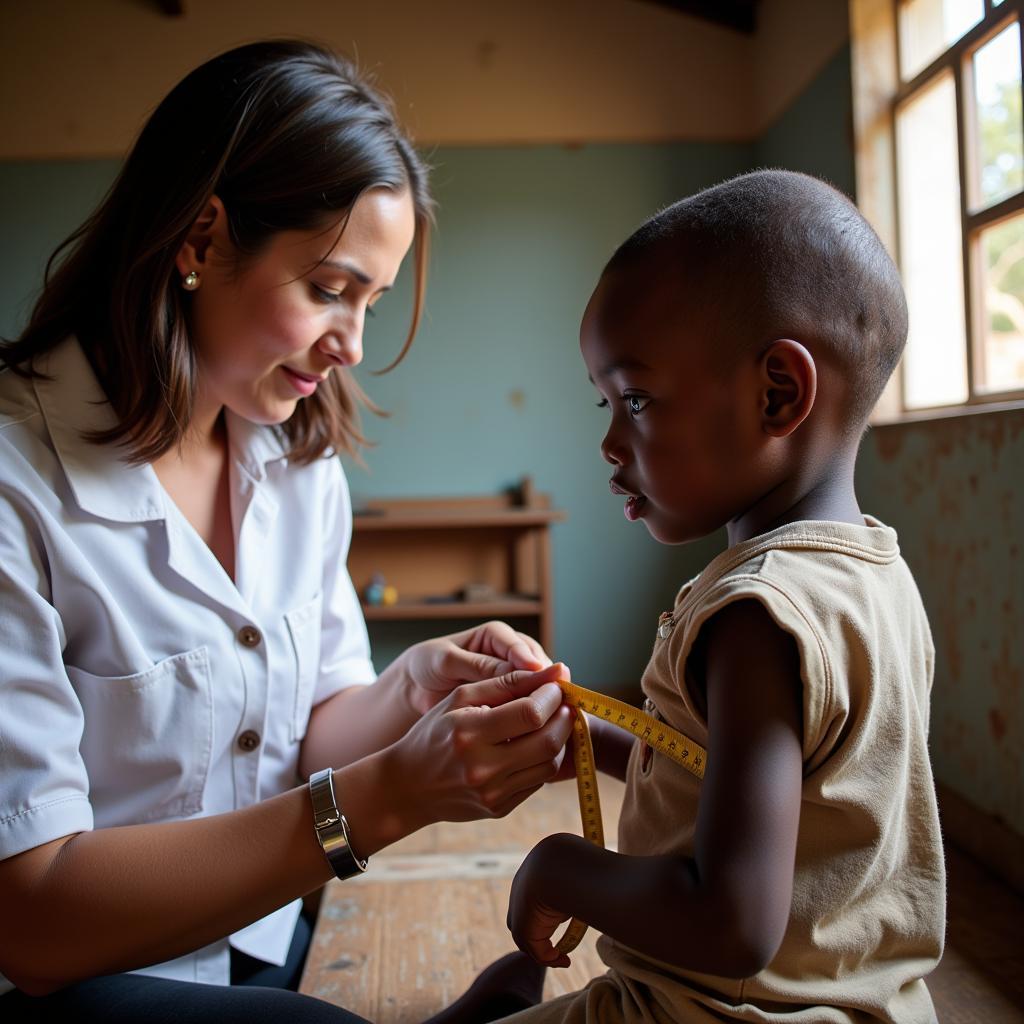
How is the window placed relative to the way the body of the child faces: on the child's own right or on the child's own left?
on the child's own right

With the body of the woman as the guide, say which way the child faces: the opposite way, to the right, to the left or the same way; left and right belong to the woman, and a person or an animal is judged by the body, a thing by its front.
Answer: the opposite way

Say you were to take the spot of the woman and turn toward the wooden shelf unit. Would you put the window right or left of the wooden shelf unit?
right

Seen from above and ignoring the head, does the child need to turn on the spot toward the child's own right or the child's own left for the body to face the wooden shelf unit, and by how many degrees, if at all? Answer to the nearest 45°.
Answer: approximately 90° to the child's own right

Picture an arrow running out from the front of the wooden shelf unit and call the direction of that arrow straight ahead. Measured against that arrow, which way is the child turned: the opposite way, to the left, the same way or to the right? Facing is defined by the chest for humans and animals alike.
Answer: to the right

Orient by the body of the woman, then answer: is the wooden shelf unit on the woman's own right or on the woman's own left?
on the woman's own left

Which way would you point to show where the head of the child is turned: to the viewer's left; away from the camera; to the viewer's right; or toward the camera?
to the viewer's left

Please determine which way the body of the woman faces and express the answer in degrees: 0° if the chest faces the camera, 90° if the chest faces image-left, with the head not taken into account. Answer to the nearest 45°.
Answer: approximately 315°

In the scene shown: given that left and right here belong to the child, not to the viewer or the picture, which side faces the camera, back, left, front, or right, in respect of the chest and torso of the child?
left
